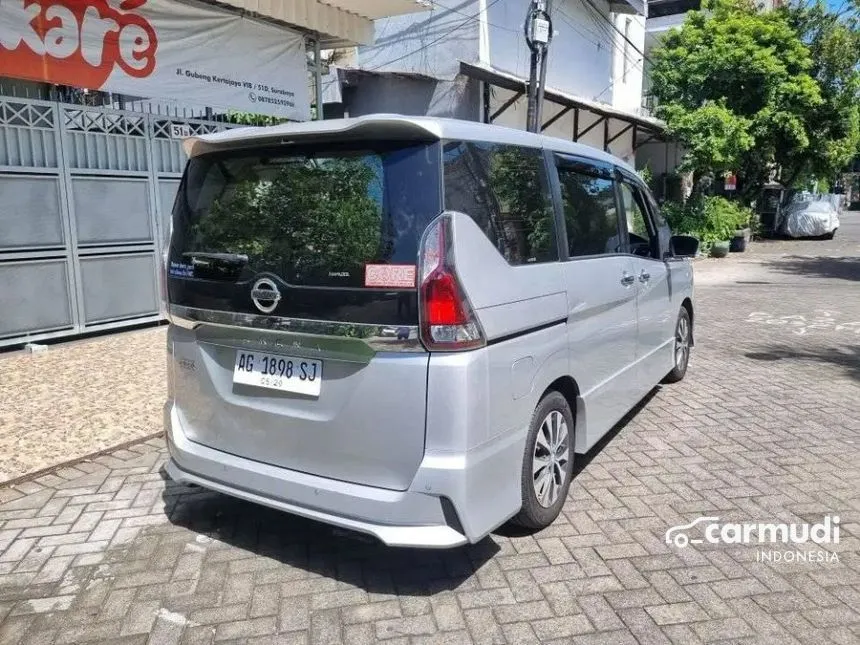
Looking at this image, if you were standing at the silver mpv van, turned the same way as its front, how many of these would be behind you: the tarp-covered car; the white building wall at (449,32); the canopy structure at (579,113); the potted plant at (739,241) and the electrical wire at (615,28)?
0

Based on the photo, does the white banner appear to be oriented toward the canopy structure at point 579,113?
no

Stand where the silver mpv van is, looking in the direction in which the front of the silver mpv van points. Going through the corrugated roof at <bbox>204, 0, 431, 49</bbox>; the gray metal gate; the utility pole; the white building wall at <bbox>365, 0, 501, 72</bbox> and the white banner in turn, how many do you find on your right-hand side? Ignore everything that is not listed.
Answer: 0

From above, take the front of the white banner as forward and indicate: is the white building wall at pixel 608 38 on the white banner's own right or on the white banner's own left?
on the white banner's own left

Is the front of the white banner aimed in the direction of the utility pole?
no

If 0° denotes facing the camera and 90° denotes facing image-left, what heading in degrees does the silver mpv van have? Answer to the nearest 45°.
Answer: approximately 225°

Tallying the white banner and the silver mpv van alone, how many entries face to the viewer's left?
0

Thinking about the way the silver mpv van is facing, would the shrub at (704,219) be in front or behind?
in front

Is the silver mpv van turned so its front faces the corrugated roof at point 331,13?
no

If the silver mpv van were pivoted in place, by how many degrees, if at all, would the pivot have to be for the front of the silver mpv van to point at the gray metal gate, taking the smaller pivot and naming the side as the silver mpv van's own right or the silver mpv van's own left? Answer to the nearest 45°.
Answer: approximately 90° to the silver mpv van's own left

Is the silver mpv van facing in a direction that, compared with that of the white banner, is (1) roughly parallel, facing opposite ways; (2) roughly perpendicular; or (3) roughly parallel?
roughly perpendicular

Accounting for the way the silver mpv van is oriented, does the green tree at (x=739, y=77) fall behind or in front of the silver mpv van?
in front

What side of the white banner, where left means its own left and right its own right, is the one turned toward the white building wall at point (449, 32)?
left

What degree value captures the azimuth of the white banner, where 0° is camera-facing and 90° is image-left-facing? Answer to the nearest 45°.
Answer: approximately 315°

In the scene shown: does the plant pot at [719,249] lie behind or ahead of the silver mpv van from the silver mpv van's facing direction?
ahead
